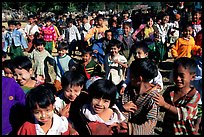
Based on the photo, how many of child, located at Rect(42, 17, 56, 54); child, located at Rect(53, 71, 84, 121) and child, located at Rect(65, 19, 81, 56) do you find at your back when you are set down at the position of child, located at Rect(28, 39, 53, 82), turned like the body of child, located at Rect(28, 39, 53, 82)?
2

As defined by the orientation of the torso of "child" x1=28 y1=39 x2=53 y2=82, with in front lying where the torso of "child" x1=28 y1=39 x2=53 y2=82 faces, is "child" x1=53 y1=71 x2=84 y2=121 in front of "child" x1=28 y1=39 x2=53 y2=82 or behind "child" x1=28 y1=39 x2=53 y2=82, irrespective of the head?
in front

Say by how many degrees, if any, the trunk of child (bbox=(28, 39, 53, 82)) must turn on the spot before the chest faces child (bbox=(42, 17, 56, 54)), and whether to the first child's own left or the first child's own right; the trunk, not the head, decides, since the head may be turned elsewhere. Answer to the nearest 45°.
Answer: approximately 180°

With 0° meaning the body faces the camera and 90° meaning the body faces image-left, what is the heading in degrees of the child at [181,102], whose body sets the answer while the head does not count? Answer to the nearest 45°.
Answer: approximately 45°

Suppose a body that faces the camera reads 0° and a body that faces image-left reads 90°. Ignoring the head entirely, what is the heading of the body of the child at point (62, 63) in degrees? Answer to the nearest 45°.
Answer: approximately 0°

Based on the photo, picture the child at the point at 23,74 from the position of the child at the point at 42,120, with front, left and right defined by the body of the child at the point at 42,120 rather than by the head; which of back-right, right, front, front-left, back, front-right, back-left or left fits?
back

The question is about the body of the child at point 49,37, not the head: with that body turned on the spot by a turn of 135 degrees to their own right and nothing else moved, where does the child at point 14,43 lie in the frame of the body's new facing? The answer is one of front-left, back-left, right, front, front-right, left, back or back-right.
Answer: left

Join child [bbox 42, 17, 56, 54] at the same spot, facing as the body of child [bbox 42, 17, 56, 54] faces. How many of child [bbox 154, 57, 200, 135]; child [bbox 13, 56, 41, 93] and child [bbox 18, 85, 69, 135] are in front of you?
3

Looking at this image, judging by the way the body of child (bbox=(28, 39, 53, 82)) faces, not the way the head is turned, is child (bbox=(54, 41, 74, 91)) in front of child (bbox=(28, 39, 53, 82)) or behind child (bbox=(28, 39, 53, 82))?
in front

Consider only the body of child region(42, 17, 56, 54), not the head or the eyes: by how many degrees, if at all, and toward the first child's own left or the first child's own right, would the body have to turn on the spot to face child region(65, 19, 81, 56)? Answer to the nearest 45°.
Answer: approximately 90° to the first child's own left

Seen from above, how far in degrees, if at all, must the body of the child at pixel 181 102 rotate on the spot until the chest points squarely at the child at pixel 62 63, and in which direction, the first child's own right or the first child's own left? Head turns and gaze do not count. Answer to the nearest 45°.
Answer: approximately 90° to the first child's own right

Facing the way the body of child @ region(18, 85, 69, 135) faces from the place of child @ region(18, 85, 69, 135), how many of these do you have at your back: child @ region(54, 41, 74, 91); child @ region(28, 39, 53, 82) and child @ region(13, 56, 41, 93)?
3
